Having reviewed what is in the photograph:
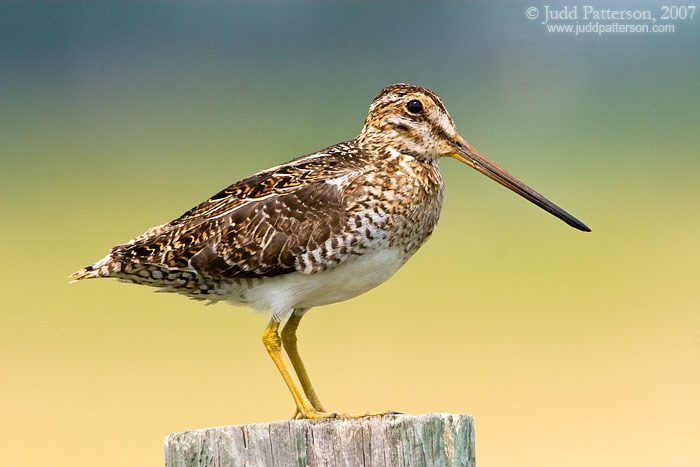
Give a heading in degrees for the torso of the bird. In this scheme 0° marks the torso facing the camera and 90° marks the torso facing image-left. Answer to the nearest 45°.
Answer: approximately 270°
